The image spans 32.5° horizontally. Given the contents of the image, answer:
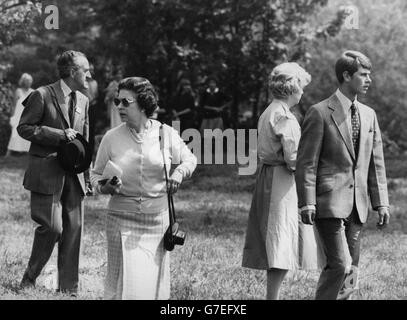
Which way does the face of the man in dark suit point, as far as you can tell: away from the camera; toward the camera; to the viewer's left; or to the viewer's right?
to the viewer's right

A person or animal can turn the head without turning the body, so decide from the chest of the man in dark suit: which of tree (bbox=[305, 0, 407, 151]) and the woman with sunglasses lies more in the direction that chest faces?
the woman with sunglasses

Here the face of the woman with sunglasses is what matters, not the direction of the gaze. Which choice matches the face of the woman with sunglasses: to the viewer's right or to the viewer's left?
to the viewer's left

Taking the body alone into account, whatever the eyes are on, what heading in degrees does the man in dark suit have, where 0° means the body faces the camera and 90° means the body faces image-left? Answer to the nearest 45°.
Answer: approximately 315°

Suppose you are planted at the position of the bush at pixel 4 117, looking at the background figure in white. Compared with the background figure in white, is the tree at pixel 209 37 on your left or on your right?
left

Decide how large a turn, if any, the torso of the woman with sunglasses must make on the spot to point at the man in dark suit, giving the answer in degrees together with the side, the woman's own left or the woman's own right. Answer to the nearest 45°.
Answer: approximately 135° to the woman's own right

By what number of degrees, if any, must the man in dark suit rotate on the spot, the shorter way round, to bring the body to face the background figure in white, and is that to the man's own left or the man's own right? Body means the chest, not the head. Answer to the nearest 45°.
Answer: approximately 135° to the man's own left

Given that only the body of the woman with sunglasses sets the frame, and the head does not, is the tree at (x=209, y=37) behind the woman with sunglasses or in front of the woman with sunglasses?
behind

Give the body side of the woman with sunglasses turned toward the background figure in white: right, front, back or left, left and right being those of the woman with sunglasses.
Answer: back

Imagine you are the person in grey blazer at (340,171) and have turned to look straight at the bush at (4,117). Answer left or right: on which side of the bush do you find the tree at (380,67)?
right
